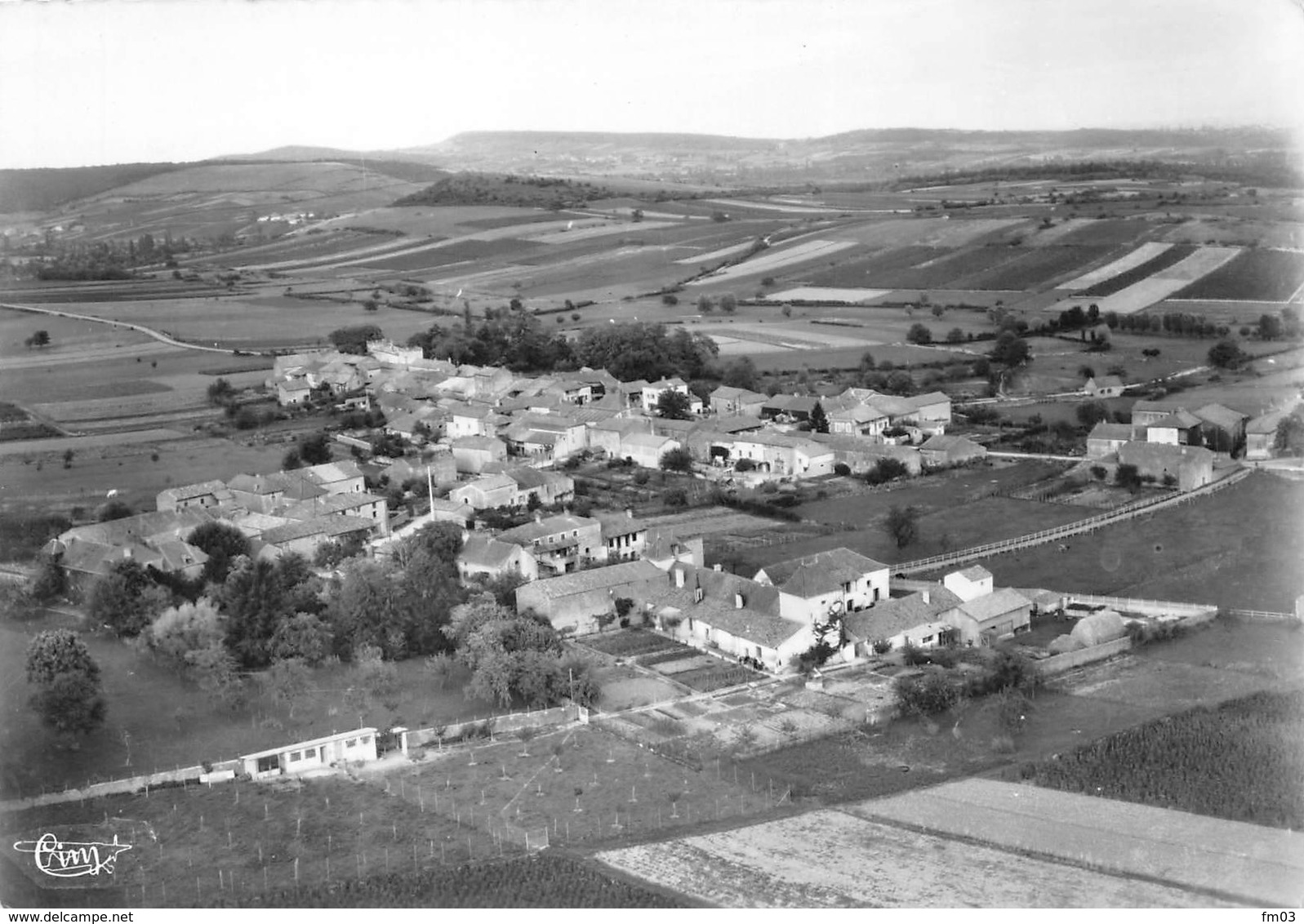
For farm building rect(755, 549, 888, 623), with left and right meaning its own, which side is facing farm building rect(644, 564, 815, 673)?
right

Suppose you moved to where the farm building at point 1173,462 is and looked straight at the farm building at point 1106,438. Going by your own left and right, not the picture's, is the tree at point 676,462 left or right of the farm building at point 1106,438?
left

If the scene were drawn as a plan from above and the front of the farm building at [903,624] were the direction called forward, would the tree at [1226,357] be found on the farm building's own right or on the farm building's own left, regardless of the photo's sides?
on the farm building's own left

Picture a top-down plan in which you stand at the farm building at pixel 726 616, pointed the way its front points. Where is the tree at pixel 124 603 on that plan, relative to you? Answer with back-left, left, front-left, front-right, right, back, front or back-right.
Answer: front-right

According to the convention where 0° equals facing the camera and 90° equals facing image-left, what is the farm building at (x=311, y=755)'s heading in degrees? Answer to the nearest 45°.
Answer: approximately 0°

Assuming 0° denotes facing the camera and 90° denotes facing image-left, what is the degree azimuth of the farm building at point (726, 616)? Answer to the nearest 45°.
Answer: approximately 45°

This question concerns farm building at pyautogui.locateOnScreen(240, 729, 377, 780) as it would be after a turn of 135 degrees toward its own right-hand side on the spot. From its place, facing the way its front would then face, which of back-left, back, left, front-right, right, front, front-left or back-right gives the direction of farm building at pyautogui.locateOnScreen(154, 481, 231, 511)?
front-right

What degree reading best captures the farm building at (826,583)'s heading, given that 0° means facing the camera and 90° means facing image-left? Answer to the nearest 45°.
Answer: approximately 315°

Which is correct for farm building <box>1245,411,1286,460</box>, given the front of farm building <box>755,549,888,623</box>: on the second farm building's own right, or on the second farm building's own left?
on the second farm building's own left
